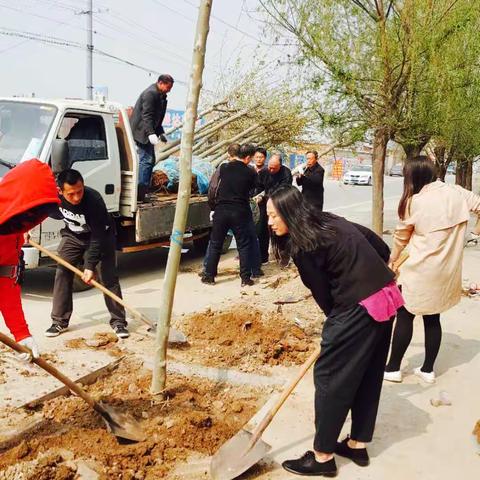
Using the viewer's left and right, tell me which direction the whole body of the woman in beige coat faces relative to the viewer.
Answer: facing away from the viewer and to the left of the viewer

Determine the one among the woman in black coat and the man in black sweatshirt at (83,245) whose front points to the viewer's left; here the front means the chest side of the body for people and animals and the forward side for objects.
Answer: the woman in black coat

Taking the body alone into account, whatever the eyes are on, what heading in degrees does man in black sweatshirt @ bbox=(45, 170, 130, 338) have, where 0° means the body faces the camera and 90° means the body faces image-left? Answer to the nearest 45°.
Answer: approximately 0°

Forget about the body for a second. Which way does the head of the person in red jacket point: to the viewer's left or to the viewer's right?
to the viewer's right

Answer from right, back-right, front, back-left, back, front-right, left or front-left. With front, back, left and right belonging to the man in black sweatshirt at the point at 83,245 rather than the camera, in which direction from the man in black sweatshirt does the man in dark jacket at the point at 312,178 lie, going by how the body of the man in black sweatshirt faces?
back-left

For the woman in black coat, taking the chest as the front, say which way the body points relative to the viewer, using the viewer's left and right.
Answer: facing to the left of the viewer

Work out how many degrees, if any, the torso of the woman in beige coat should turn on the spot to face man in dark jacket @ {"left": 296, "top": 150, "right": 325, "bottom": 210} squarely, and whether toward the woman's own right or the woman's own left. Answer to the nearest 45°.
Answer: approximately 45° to the woman's own right

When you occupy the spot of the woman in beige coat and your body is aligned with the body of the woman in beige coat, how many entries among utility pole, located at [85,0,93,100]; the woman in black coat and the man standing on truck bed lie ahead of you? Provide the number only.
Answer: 2
